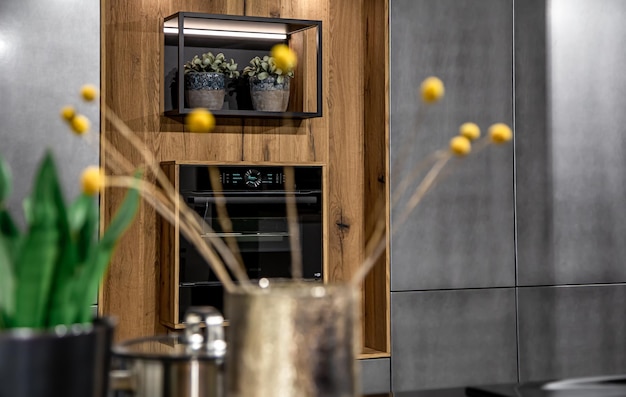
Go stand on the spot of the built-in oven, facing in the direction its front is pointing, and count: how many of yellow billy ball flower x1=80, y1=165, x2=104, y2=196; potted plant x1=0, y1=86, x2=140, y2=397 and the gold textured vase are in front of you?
3

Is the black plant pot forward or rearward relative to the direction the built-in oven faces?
forward

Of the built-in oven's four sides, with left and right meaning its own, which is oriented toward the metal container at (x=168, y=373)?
front

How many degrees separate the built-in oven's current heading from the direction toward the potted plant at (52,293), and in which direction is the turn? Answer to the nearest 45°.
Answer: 0° — it already faces it

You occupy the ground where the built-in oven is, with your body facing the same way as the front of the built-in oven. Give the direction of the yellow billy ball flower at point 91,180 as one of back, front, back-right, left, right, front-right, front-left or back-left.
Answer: front

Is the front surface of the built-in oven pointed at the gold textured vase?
yes

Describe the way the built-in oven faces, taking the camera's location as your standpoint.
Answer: facing the viewer
